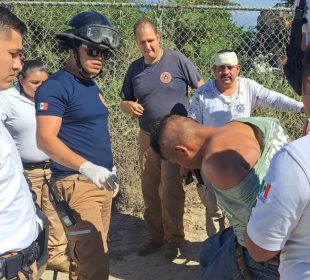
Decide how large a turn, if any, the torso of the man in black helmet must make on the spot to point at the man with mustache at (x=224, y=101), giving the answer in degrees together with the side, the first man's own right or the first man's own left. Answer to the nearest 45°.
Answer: approximately 90° to the first man's own left

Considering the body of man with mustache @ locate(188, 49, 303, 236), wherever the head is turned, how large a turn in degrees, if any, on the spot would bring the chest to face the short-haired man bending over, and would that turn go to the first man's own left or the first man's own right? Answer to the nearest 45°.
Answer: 0° — they already face them

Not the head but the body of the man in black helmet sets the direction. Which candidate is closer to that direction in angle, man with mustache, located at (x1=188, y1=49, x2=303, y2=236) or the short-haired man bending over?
the short-haired man bending over

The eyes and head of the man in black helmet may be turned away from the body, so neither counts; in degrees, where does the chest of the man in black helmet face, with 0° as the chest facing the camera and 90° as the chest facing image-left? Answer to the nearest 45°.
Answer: approximately 315°

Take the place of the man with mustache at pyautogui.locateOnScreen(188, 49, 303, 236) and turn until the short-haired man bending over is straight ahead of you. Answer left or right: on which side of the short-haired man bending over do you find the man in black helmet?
right

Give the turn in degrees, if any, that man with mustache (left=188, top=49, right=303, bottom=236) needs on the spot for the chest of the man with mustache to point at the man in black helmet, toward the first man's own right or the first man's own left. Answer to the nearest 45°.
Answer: approximately 45° to the first man's own right

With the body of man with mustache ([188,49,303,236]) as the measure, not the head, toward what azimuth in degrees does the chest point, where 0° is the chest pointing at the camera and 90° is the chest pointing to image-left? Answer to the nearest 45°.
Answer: approximately 0°

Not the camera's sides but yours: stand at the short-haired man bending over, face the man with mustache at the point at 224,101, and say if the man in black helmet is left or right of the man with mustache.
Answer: left
